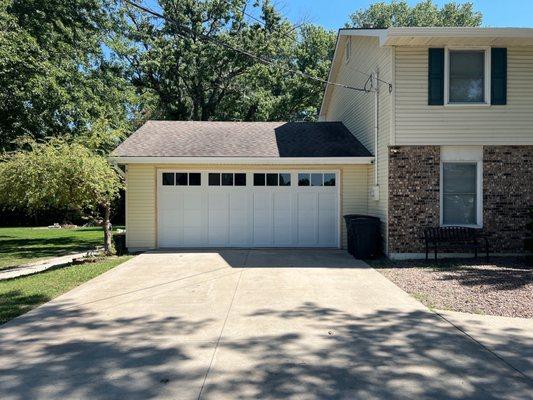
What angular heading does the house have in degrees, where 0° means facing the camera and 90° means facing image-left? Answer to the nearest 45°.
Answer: approximately 0°

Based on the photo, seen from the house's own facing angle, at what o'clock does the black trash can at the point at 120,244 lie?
The black trash can is roughly at 3 o'clock from the house.

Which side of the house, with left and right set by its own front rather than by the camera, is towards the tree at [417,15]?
back

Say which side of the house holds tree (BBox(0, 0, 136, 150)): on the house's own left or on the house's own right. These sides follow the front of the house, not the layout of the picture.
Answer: on the house's own right

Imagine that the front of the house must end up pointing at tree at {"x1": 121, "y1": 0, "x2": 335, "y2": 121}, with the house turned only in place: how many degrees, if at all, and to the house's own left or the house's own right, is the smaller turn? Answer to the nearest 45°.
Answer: approximately 135° to the house's own right

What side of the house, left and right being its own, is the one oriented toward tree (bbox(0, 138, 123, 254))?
right

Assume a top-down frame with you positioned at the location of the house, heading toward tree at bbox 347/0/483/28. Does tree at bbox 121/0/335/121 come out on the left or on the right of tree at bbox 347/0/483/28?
left
